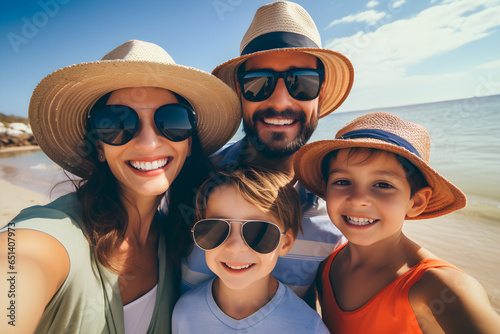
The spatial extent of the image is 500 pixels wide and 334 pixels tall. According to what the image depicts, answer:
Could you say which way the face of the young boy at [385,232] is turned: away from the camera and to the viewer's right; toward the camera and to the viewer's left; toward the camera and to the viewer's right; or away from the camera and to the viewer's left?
toward the camera and to the viewer's left

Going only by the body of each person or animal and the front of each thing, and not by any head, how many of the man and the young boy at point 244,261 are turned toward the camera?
2

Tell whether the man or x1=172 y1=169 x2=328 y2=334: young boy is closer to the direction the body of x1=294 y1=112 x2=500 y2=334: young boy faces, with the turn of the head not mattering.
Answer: the young boy

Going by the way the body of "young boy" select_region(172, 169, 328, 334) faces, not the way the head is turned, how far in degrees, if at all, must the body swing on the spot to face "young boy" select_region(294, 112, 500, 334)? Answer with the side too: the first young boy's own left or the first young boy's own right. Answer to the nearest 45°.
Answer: approximately 90° to the first young boy's own left

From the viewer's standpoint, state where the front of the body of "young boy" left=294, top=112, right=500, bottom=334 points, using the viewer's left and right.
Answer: facing the viewer and to the left of the viewer

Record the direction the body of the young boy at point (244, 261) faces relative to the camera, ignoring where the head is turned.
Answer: toward the camera

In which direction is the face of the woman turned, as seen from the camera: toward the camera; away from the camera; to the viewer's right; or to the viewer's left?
toward the camera

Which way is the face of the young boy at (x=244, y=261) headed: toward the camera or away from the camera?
toward the camera

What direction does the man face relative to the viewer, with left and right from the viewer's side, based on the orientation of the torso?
facing the viewer

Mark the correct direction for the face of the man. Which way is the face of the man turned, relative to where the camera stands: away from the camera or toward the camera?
toward the camera

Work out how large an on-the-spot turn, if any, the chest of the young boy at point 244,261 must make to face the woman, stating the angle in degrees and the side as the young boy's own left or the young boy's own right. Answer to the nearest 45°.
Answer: approximately 90° to the young boy's own right

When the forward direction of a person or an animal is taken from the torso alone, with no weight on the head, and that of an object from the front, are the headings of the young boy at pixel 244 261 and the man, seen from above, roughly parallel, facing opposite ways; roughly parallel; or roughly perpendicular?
roughly parallel
